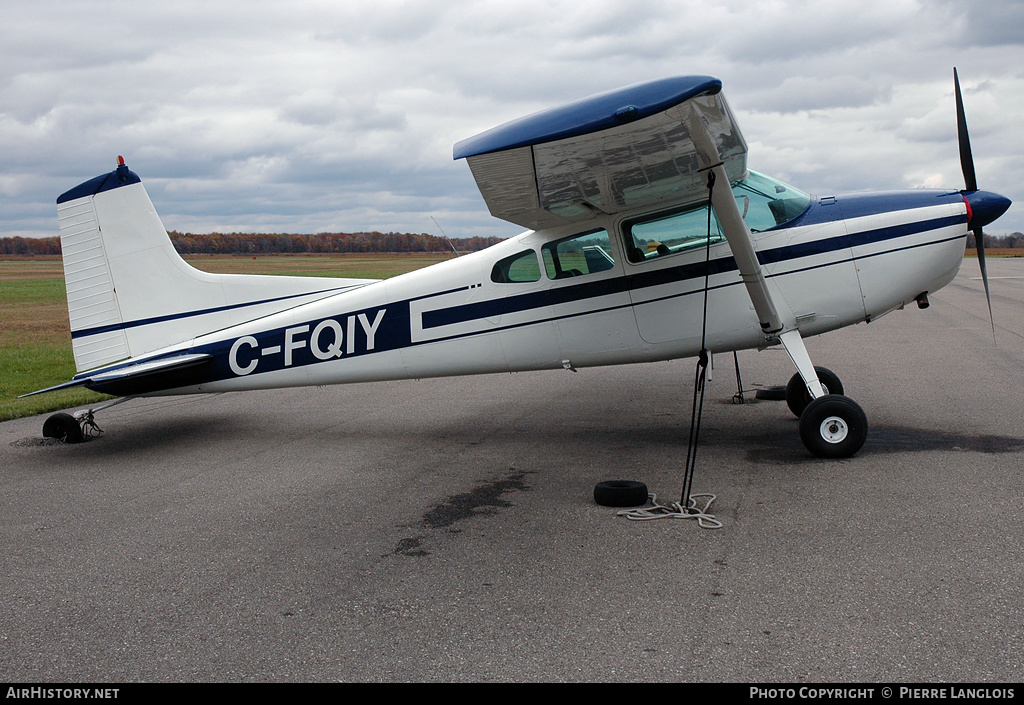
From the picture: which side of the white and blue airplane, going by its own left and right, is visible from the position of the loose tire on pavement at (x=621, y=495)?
right

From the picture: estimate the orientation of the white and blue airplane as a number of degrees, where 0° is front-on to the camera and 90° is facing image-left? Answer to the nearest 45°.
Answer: approximately 270°
